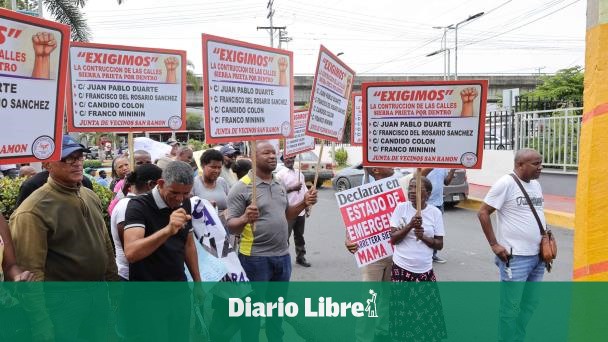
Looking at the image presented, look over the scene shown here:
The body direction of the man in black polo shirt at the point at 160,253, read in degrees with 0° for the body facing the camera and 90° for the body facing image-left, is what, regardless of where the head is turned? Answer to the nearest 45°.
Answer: approximately 315°

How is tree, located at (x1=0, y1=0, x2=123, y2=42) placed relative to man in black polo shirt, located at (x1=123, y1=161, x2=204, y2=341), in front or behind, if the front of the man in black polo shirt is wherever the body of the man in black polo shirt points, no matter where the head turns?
behind

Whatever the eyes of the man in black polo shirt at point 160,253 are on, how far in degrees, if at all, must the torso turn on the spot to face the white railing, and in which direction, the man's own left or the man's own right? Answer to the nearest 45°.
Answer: approximately 90° to the man's own left

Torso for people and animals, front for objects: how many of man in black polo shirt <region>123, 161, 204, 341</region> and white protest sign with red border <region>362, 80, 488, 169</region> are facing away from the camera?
0

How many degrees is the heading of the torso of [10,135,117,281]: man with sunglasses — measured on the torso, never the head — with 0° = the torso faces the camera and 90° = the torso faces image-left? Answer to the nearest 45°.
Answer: approximately 315°

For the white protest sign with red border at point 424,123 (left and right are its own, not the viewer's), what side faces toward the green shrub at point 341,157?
back

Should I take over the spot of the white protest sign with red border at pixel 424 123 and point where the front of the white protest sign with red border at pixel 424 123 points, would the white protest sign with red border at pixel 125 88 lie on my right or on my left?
on my right

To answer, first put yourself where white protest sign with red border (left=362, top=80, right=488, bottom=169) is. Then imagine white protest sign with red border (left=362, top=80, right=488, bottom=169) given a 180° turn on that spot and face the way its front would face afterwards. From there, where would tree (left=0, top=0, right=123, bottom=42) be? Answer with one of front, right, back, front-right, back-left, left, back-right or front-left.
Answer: front-left

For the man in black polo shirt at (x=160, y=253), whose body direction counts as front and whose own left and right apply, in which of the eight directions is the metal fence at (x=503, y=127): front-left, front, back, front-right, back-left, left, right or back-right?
left

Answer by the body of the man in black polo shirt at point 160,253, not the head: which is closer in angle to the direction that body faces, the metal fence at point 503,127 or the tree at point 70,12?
the metal fence

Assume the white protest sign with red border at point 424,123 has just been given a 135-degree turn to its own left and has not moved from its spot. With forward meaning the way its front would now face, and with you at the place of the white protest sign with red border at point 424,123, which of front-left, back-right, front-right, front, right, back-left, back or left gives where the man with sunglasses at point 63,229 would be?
back

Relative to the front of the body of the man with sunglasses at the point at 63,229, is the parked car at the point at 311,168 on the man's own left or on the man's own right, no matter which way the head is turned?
on the man's own left

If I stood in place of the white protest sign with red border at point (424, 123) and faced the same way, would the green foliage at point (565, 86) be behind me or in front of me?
behind

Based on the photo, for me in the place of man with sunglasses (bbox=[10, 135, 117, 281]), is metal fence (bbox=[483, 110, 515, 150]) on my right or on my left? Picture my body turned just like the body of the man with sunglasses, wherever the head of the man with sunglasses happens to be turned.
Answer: on my left
